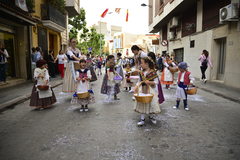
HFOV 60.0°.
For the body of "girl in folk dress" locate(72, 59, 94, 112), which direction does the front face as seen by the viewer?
toward the camera

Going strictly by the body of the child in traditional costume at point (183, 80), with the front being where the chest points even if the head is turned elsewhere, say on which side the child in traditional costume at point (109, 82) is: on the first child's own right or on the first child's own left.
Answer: on the first child's own right

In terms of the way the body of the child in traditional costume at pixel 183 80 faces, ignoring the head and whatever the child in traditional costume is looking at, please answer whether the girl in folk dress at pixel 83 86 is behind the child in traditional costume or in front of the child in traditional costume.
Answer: in front

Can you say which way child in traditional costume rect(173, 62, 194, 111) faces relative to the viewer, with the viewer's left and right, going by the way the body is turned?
facing the viewer and to the left of the viewer

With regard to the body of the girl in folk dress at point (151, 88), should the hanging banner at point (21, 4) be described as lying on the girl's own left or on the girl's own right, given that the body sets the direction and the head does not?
on the girl's own right

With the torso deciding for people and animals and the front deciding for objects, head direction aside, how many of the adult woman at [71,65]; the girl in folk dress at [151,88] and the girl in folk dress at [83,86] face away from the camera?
0

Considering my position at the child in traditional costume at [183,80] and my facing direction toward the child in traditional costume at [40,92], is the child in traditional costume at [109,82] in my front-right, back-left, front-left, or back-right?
front-right

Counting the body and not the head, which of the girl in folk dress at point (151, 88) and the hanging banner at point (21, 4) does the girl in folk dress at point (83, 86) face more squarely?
the girl in folk dress

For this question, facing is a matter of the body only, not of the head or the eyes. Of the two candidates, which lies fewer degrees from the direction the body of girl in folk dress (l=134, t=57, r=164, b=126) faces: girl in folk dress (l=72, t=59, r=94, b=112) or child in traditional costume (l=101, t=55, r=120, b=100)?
the girl in folk dress

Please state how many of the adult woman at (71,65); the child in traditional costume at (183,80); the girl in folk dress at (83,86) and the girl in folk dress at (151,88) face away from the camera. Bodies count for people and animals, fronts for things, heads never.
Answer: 0

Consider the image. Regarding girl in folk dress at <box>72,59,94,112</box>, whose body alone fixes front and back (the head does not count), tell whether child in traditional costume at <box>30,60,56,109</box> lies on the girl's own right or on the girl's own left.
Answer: on the girl's own right

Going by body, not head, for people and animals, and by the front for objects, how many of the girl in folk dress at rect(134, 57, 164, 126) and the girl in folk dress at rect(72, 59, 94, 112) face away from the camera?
0

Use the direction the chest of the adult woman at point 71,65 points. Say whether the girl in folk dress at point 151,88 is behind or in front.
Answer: in front

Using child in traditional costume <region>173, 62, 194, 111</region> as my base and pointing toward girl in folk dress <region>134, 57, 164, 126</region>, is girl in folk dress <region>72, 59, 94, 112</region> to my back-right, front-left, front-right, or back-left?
front-right

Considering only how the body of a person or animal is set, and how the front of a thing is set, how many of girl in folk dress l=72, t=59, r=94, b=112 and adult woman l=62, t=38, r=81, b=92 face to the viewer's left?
0
